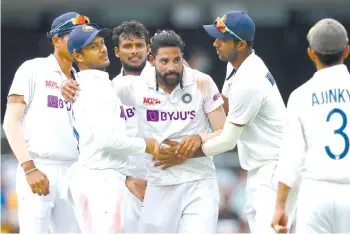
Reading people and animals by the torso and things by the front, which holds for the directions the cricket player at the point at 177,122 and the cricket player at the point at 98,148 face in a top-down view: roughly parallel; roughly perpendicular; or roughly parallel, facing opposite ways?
roughly perpendicular

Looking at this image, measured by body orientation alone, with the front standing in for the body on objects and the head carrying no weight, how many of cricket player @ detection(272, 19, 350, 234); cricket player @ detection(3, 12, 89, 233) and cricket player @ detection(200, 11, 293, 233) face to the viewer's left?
1

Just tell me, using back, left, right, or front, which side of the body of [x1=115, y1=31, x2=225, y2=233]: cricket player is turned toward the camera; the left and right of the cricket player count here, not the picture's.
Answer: front

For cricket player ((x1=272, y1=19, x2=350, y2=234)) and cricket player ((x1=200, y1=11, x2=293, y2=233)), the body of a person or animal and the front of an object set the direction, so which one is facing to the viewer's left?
cricket player ((x1=200, y1=11, x2=293, y2=233))

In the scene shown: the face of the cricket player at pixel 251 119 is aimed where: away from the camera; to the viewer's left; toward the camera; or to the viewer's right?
to the viewer's left

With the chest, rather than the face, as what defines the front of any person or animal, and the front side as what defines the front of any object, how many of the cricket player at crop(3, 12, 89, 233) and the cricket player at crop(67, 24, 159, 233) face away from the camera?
0

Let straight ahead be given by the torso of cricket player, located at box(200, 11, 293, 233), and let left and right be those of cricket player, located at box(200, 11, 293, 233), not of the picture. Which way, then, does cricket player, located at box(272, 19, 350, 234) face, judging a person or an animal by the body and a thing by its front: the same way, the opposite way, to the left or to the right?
to the right

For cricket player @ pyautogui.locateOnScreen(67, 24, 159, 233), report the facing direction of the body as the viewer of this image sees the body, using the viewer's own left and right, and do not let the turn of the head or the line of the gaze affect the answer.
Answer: facing to the right of the viewer

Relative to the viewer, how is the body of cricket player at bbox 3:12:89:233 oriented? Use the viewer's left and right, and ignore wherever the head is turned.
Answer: facing the viewer and to the right of the viewer

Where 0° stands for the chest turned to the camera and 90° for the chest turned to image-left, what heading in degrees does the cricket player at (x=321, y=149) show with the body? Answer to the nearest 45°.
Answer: approximately 180°
